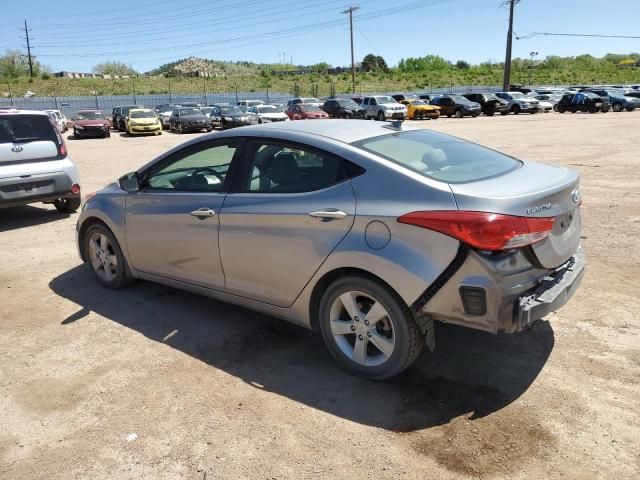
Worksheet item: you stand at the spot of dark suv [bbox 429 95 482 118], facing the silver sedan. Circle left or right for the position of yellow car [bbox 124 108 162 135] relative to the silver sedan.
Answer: right

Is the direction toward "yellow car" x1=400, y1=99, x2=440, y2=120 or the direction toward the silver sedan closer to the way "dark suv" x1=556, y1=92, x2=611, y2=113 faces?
the silver sedan

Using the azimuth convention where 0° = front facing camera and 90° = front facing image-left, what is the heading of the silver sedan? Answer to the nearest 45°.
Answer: approximately 135°

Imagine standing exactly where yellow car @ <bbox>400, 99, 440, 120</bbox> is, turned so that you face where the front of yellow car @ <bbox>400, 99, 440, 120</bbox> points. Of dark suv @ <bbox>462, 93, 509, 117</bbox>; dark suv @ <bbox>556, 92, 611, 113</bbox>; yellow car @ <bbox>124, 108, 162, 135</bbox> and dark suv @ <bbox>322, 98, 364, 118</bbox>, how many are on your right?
2

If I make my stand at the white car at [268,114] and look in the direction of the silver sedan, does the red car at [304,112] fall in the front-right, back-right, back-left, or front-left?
back-left

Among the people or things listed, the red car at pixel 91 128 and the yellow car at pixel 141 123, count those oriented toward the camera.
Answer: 2

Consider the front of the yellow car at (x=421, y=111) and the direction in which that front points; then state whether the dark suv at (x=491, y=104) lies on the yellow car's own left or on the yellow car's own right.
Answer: on the yellow car's own left

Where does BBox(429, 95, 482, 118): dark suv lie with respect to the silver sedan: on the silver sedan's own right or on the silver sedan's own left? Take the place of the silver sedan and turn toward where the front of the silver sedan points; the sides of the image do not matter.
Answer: on the silver sedan's own right
